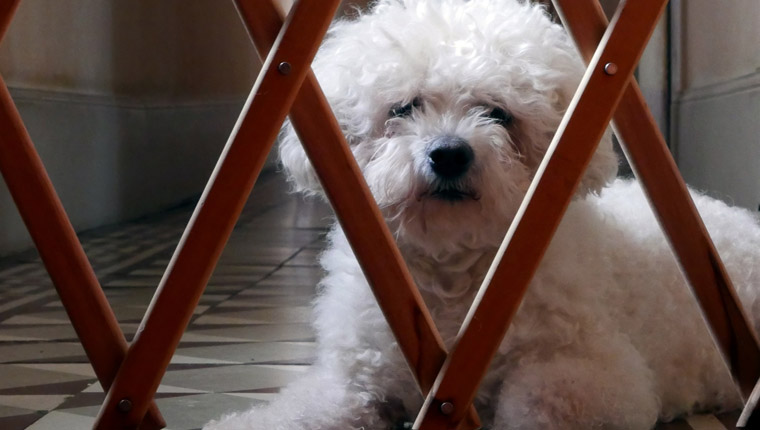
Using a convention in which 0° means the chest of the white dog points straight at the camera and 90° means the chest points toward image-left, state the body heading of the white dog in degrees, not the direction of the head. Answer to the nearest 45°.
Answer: approximately 45°
